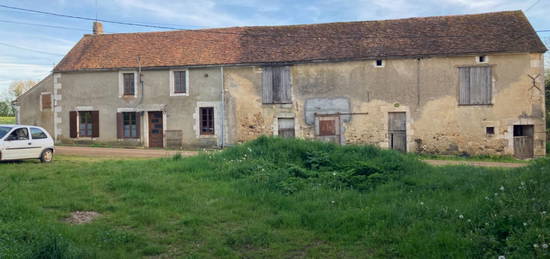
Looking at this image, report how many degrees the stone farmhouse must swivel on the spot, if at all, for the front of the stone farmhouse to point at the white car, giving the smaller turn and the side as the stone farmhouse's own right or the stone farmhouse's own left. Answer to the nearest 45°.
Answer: approximately 45° to the stone farmhouse's own right

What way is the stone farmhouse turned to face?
toward the camera
